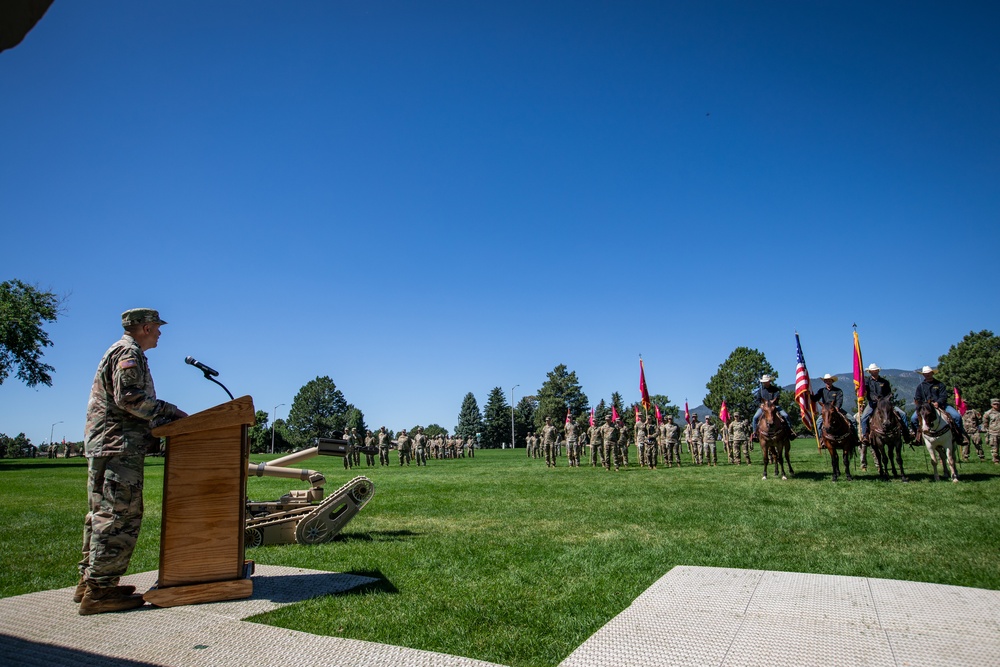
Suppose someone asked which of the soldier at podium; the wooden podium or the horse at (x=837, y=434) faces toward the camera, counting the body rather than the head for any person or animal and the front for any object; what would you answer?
the horse

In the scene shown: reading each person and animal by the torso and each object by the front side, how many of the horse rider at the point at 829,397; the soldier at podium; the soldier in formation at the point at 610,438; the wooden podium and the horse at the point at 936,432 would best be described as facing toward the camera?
3

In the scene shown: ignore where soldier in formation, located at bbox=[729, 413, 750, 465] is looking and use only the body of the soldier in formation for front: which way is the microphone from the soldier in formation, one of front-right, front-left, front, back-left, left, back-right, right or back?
front

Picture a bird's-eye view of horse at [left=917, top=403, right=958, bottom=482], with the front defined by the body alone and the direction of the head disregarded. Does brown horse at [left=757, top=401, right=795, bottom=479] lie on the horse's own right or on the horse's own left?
on the horse's own right

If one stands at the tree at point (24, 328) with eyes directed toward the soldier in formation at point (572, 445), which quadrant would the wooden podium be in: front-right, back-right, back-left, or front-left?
front-right

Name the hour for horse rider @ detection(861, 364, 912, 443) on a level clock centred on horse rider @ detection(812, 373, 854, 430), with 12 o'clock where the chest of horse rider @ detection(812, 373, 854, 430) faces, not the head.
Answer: horse rider @ detection(861, 364, 912, 443) is roughly at 10 o'clock from horse rider @ detection(812, 373, 854, 430).

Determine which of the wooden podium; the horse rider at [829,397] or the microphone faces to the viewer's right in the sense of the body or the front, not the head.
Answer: the wooden podium

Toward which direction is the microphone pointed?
to the viewer's left

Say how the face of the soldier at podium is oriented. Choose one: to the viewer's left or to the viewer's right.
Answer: to the viewer's right

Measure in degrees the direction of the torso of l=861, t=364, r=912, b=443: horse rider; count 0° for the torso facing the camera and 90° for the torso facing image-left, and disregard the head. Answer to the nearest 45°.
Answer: approximately 0°

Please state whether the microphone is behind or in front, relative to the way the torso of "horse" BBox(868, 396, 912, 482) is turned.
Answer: in front

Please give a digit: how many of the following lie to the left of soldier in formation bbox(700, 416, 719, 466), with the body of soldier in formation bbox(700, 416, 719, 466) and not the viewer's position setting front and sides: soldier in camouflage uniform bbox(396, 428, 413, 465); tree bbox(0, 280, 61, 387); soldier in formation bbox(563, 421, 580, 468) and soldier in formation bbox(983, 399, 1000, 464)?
1

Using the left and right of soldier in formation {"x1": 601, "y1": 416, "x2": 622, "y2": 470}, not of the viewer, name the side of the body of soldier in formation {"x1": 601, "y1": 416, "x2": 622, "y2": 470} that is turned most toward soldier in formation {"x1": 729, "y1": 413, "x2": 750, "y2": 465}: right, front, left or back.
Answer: left

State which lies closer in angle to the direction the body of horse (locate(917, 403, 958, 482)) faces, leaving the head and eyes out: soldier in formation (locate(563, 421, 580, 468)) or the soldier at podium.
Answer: the soldier at podium

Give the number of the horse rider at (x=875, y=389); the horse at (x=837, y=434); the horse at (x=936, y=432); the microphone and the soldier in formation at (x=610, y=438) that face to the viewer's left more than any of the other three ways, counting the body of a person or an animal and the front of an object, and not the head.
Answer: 1

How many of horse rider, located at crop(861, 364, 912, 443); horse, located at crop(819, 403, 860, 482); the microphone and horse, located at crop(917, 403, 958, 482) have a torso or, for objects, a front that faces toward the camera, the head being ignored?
3

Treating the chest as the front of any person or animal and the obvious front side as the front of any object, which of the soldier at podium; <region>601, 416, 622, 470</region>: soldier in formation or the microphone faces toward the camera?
the soldier in formation

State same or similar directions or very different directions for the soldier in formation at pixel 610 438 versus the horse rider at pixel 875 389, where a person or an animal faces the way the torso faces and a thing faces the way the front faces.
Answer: same or similar directions
